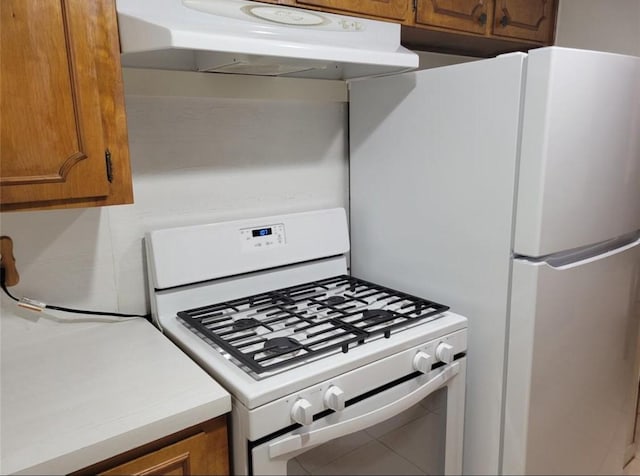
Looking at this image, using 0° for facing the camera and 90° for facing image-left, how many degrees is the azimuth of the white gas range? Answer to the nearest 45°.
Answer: approximately 315°

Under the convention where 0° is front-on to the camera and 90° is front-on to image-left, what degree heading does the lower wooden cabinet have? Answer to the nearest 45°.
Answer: approximately 315°

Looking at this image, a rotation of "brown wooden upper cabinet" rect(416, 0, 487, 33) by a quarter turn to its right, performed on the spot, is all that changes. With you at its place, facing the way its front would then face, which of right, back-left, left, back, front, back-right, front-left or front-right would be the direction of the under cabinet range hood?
front

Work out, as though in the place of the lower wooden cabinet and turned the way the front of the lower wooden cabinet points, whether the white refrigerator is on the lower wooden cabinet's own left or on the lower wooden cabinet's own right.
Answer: on the lower wooden cabinet's own left

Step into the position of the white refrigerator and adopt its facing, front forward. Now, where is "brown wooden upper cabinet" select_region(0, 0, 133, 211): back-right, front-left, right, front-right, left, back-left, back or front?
right

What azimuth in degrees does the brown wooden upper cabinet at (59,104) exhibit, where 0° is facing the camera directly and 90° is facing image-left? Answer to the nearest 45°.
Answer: approximately 0°
